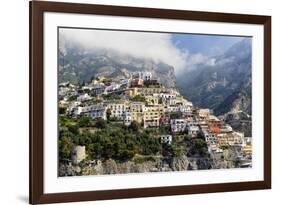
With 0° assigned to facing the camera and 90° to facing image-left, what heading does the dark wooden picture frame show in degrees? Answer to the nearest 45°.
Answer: approximately 315°
